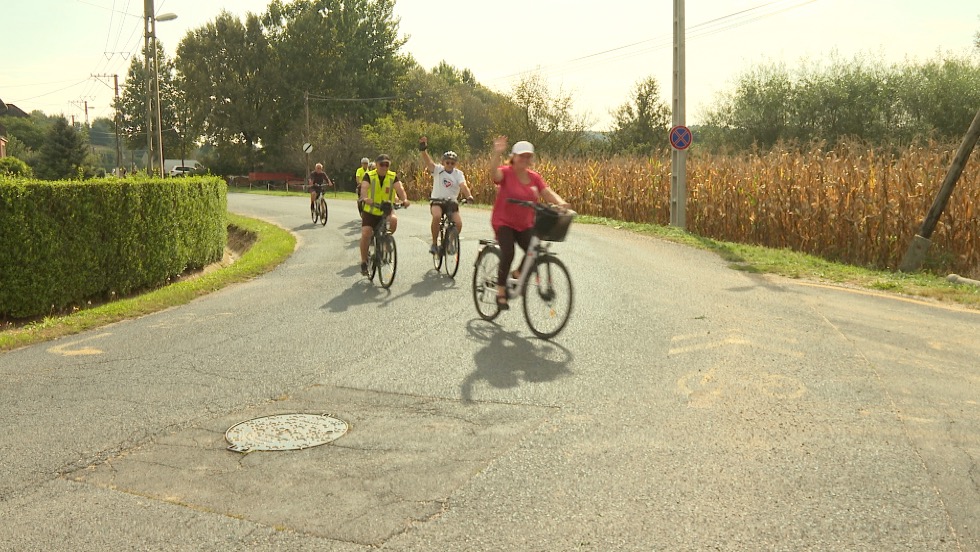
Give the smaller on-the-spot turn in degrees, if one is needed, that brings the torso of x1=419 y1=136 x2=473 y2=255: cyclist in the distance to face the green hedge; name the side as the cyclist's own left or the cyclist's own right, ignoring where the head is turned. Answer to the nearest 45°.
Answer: approximately 90° to the cyclist's own right

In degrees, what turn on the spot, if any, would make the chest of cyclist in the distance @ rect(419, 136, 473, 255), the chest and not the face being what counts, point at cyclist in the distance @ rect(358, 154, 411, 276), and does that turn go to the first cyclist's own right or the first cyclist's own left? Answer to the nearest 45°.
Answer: approximately 45° to the first cyclist's own right

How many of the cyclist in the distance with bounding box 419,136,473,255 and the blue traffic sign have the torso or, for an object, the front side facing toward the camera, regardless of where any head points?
2

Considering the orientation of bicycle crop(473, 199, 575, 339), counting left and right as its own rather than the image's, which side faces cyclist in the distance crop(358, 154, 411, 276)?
back

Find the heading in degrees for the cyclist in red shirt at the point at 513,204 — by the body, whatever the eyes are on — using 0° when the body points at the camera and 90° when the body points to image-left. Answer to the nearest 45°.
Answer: approximately 315°
